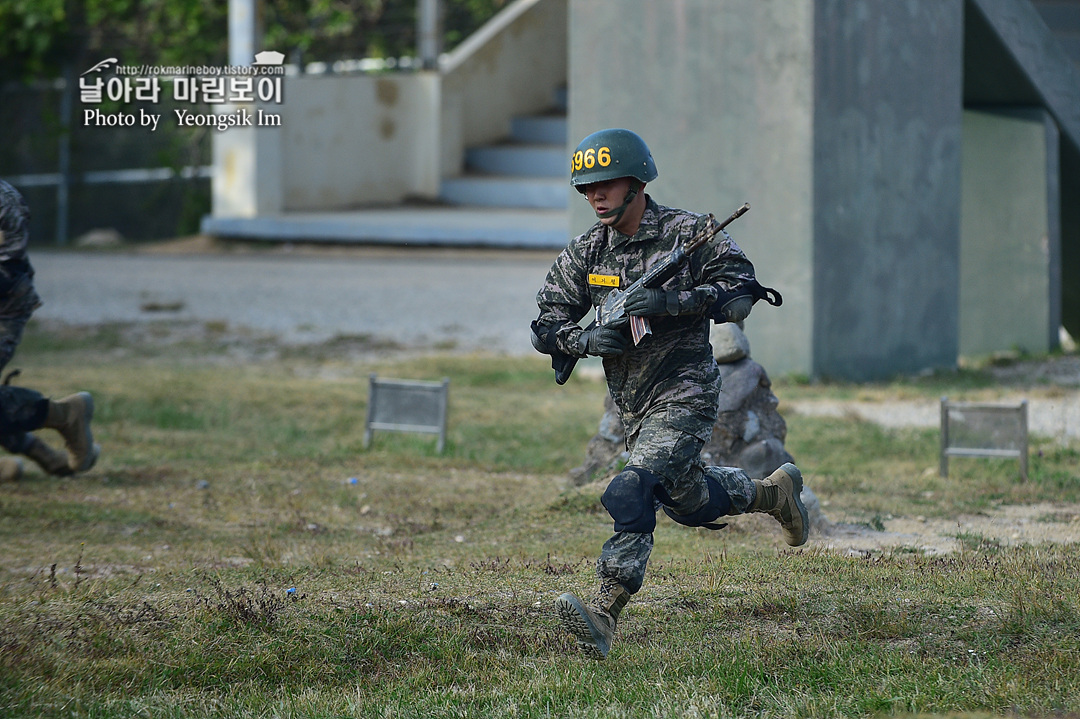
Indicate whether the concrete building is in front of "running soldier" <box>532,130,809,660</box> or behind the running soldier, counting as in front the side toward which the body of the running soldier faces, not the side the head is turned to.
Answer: behind

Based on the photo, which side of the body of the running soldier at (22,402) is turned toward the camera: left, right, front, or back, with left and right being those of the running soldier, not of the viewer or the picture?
left

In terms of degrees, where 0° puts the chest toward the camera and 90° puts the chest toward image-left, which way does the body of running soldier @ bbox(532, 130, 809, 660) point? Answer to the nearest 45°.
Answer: approximately 45°

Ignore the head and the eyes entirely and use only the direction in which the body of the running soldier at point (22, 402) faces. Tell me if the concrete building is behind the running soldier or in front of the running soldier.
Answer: behind

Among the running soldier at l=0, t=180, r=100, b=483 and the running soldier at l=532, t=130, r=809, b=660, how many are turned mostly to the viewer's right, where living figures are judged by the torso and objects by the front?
0

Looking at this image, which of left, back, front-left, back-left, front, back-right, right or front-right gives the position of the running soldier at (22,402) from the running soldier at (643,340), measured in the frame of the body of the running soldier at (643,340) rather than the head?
right
